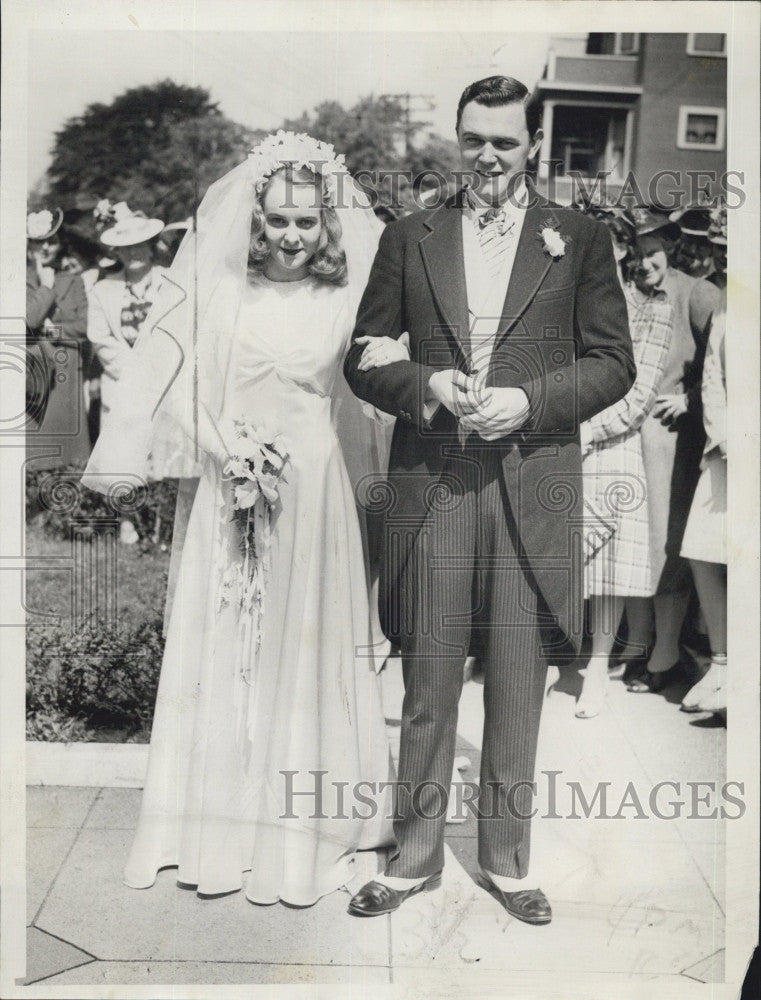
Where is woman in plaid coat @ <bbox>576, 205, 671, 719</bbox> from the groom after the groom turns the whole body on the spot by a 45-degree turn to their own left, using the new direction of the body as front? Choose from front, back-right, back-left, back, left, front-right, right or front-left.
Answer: left

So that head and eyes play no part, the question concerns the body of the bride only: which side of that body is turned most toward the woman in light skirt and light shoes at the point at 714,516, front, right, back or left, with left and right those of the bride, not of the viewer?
left

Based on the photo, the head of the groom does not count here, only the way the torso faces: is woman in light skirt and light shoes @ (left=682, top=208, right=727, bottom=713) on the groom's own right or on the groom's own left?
on the groom's own left

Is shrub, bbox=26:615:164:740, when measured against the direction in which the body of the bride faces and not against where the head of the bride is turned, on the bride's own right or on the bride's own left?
on the bride's own right

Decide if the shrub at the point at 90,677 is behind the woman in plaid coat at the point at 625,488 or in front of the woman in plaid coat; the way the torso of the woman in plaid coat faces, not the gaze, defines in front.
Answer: in front

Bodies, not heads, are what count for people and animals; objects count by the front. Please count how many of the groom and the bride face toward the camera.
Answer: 2
